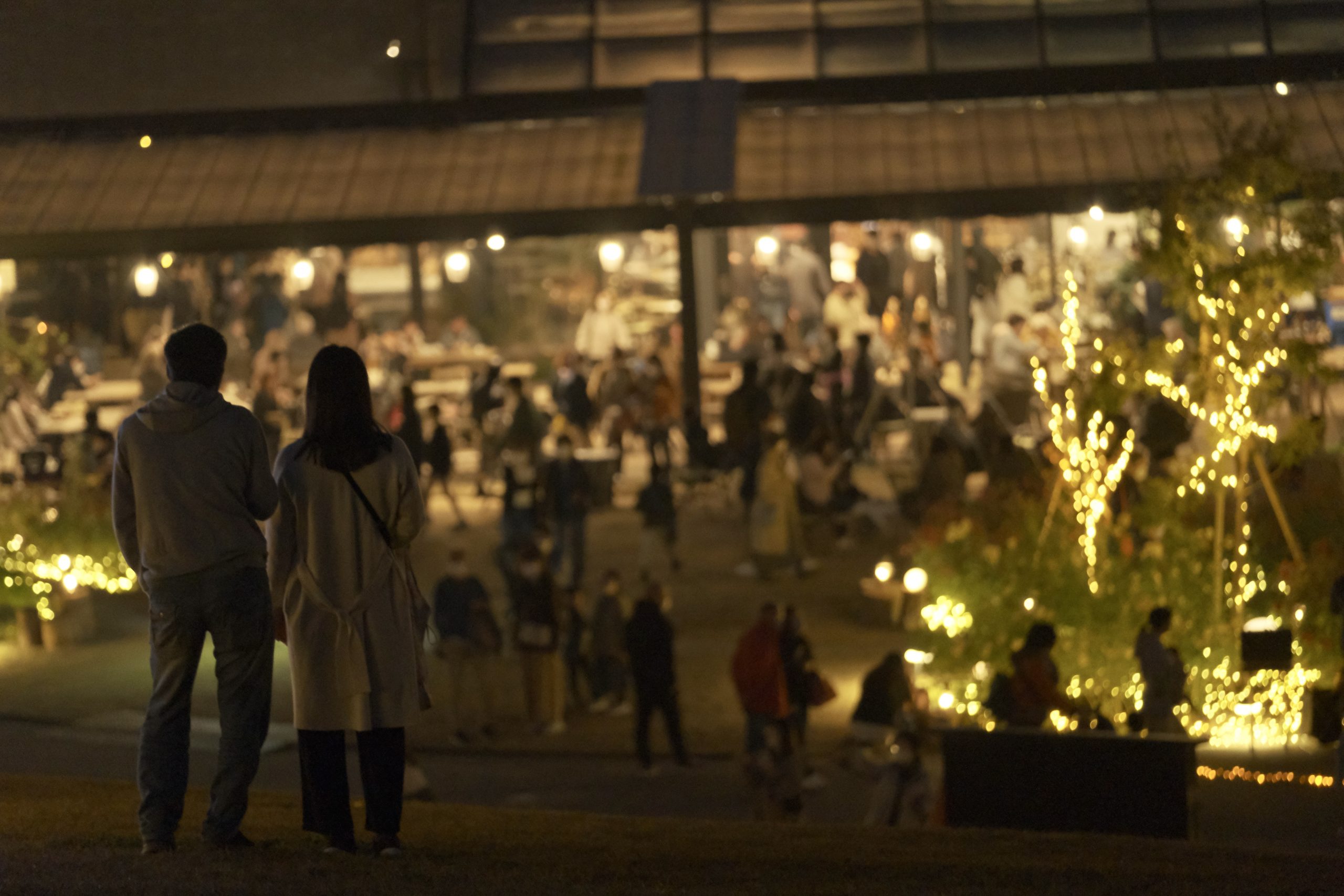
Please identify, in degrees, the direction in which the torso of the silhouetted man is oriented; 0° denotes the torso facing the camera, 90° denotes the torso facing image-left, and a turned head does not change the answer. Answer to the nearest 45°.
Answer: approximately 180°

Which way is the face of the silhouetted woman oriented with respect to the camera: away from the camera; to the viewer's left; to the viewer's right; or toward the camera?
away from the camera

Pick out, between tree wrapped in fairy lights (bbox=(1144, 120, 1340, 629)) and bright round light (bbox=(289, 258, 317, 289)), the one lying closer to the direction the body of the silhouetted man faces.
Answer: the bright round light

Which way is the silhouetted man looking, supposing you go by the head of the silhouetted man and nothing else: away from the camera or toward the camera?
away from the camera

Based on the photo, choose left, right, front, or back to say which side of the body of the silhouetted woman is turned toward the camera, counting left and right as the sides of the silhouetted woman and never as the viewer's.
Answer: back

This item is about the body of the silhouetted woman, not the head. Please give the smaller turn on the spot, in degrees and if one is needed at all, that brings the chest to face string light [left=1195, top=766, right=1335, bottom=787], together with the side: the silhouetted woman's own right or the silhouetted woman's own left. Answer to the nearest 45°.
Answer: approximately 45° to the silhouetted woman's own right

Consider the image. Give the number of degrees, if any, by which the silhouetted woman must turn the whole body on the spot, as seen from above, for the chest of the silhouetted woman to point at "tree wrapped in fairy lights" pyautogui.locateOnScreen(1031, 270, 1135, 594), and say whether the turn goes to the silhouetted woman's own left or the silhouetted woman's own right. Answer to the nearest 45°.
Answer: approximately 45° to the silhouetted woman's own right

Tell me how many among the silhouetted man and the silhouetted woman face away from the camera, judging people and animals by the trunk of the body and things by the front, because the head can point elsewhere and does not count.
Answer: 2

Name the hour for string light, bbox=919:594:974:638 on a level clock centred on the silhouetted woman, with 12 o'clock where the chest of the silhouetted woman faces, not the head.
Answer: The string light is roughly at 1 o'clock from the silhouetted woman.

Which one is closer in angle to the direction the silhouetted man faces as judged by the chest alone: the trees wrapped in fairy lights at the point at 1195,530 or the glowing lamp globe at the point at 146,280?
the glowing lamp globe
